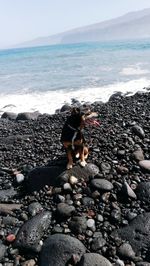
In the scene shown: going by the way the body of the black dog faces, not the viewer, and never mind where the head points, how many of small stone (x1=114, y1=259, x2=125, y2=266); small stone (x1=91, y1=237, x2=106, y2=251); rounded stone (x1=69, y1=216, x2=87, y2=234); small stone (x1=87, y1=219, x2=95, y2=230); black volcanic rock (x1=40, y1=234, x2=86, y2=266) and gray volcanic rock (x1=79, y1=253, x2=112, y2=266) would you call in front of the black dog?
6

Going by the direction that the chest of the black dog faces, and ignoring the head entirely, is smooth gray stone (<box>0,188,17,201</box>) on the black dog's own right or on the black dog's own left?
on the black dog's own right

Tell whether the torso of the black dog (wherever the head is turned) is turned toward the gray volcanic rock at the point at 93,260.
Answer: yes

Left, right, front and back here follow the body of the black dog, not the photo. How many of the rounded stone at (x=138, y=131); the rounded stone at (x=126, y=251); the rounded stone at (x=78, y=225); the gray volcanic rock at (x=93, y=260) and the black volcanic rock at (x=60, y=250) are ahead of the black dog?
4

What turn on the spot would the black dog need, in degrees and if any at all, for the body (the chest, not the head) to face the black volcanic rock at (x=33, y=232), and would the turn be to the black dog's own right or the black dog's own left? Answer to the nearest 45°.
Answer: approximately 45° to the black dog's own right

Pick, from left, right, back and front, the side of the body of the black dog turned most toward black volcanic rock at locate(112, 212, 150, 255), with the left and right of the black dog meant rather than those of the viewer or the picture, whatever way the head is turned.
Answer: front

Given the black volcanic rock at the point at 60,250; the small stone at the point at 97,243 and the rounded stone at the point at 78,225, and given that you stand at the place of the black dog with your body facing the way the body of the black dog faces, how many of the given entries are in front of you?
3

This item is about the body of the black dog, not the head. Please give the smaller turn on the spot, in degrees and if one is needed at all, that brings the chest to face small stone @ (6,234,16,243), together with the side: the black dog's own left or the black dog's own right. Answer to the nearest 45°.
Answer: approximately 45° to the black dog's own right

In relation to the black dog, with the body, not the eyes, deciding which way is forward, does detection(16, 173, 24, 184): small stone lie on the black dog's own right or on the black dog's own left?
on the black dog's own right

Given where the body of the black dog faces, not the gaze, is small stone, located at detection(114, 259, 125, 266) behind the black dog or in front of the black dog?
in front

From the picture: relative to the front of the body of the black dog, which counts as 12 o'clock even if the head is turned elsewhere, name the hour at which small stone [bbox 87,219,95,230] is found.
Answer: The small stone is roughly at 12 o'clock from the black dog.

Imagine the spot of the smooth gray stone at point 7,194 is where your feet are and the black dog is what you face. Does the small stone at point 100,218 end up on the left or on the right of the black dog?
right

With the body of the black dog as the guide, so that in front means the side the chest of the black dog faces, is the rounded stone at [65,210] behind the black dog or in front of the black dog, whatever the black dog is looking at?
in front

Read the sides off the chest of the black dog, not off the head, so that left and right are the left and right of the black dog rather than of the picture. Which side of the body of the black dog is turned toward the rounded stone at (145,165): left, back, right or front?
left

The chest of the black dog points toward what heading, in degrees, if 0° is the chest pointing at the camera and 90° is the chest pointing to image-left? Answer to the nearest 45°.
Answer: approximately 0°
